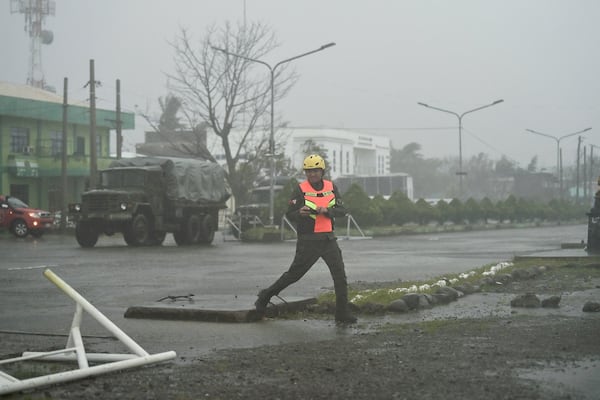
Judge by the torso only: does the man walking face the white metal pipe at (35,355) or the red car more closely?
the white metal pipe

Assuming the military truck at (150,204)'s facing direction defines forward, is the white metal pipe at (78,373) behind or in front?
in front

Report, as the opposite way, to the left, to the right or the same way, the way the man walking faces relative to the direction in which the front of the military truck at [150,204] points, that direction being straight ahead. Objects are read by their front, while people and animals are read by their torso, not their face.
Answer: to the left

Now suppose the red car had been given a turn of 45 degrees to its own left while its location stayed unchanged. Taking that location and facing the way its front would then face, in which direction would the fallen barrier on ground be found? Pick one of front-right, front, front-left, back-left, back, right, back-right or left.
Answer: right

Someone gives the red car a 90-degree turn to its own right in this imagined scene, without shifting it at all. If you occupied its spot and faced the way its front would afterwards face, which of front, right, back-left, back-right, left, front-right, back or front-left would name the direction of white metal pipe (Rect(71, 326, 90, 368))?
front-left

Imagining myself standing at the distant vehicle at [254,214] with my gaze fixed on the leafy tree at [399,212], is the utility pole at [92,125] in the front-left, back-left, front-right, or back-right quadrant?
back-left

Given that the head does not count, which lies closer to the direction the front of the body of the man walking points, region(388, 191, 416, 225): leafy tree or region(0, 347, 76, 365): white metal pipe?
the white metal pipe

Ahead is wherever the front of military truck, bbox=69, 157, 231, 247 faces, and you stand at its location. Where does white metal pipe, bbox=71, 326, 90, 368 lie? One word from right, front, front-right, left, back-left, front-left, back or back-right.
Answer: front-left

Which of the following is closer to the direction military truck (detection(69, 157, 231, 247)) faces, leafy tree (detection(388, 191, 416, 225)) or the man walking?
the man walking
